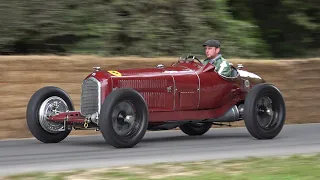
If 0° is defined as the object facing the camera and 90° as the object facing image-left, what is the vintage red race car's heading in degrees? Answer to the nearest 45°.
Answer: approximately 45°

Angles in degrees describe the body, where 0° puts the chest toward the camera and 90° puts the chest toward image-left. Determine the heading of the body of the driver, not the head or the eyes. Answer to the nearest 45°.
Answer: approximately 45°
